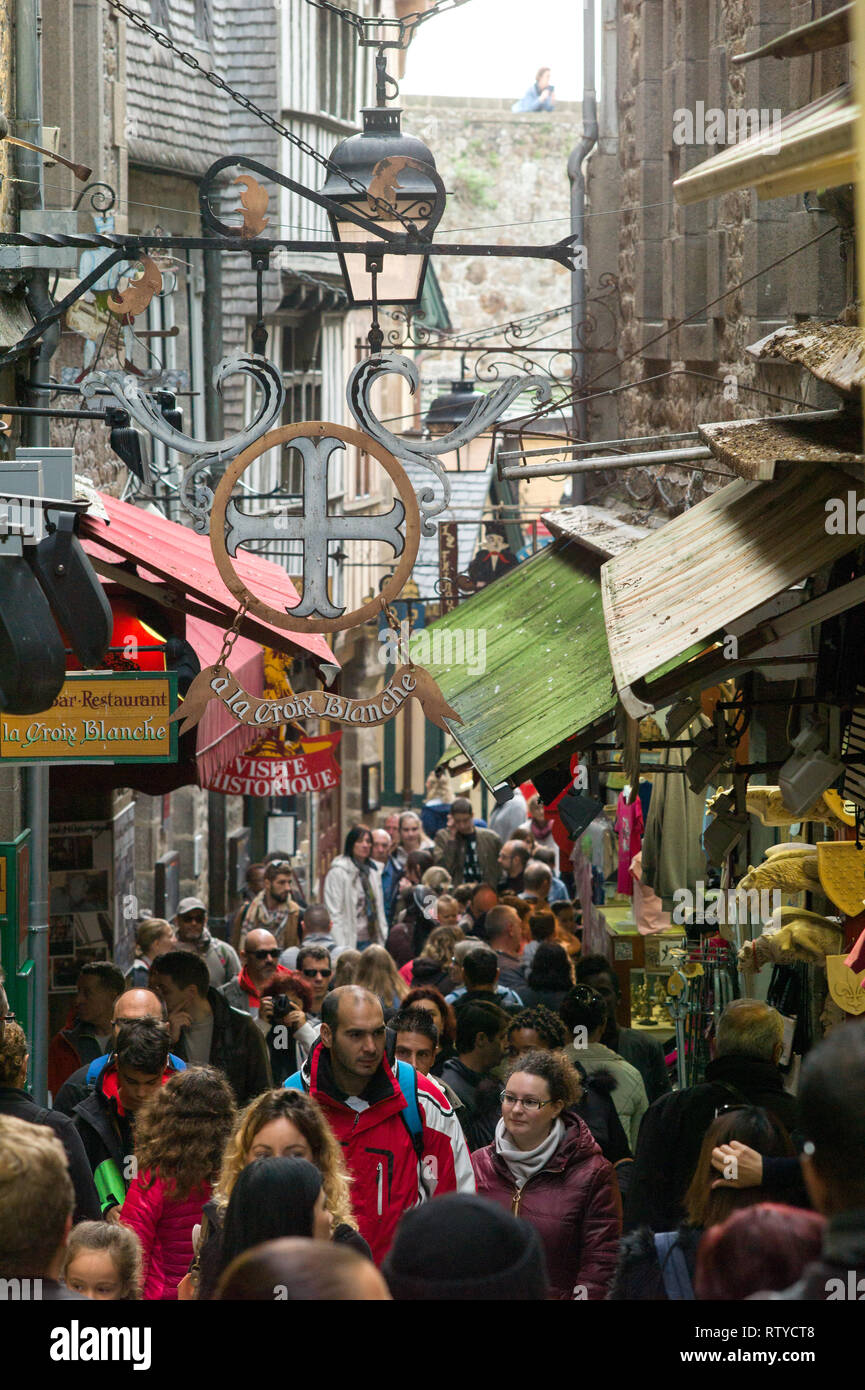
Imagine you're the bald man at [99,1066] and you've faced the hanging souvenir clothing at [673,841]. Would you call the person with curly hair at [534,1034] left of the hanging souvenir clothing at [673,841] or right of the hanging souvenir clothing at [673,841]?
right

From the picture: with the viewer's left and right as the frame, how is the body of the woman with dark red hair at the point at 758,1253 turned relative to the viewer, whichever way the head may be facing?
facing away from the viewer

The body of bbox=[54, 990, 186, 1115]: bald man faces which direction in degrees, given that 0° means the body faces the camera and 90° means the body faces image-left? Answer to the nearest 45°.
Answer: approximately 0°

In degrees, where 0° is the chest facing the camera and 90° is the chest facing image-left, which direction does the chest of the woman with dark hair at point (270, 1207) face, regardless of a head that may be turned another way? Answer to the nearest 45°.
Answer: approximately 225°

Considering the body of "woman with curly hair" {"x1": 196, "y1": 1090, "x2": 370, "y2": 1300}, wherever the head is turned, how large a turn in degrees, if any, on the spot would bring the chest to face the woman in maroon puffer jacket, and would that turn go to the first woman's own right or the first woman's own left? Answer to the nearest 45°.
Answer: approximately 135° to the first woman's own left

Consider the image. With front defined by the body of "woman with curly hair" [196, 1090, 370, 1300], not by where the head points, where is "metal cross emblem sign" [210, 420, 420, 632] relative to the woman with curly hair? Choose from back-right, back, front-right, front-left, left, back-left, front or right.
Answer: back

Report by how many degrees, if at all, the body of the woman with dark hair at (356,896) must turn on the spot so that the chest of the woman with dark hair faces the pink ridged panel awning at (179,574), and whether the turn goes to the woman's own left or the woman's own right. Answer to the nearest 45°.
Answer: approximately 45° to the woman's own right

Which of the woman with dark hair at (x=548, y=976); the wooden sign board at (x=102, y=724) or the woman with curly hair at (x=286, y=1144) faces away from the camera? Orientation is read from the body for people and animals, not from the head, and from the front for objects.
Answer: the woman with dark hair

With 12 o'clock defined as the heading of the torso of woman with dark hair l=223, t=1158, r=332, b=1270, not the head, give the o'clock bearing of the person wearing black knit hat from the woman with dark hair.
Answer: The person wearing black knit hat is roughly at 4 o'clock from the woman with dark hair.
